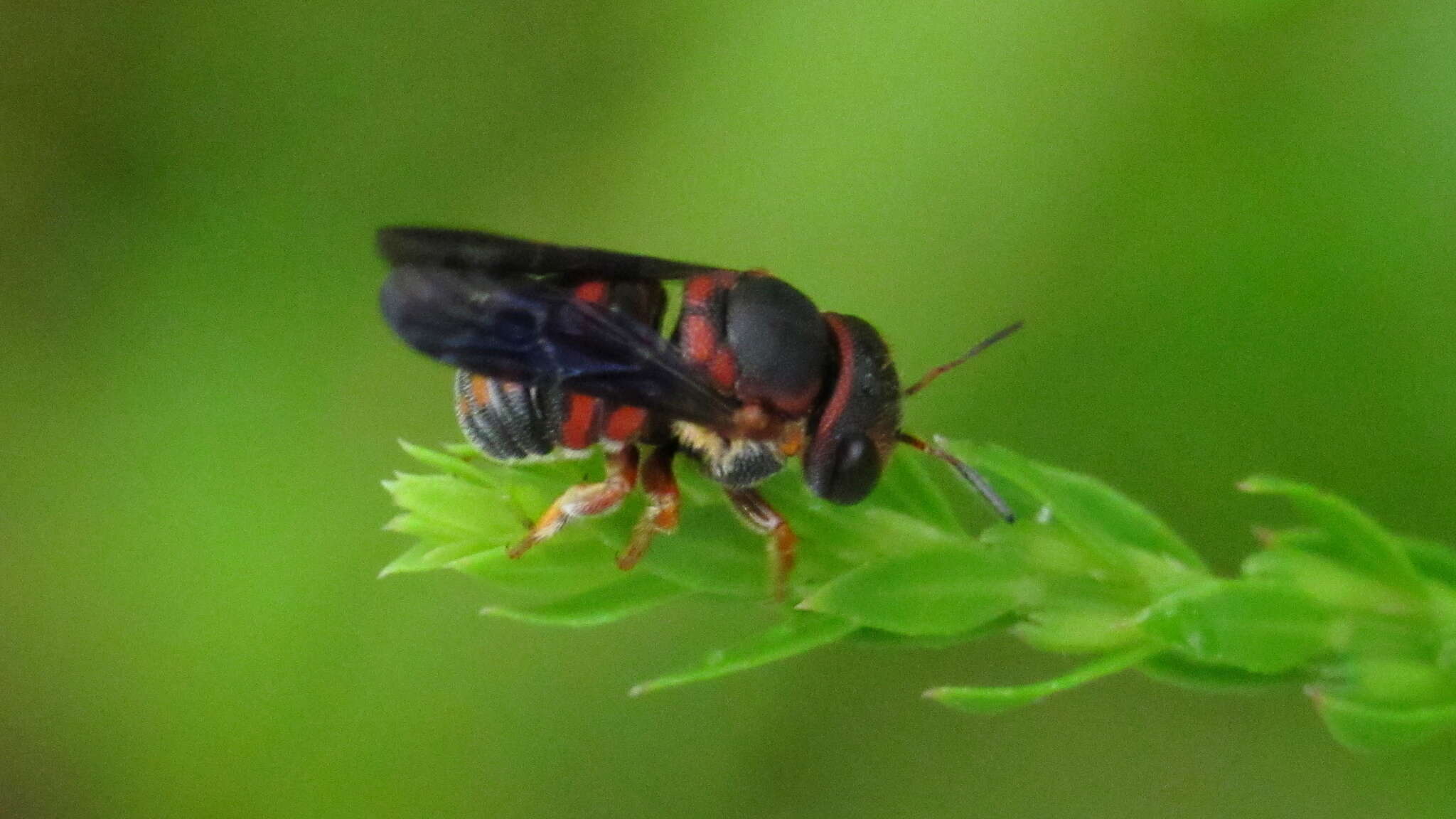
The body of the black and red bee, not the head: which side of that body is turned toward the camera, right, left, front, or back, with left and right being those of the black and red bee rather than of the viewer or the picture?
right
